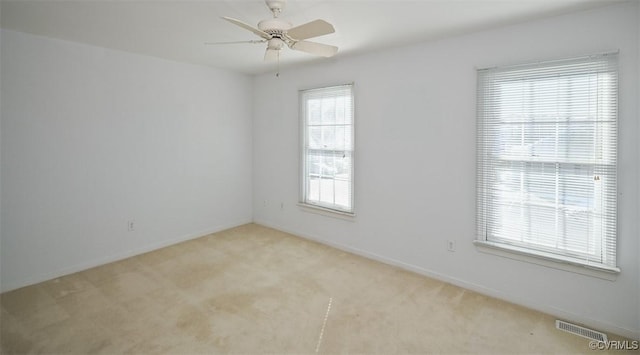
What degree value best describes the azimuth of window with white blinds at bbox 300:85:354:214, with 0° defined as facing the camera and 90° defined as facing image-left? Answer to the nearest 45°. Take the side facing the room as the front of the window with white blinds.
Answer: approximately 45°

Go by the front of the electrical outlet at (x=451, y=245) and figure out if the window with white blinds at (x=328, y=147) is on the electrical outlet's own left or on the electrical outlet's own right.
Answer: on the electrical outlet's own right

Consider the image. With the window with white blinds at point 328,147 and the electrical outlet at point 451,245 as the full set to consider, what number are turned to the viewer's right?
0

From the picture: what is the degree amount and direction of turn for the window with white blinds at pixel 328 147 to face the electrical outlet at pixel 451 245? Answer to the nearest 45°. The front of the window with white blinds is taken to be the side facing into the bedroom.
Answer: approximately 90° to its left

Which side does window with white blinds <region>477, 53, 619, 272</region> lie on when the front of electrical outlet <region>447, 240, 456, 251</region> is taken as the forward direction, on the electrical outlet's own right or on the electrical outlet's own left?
on the electrical outlet's own left

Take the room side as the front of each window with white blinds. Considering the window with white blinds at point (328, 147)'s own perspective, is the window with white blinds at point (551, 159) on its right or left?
on its left

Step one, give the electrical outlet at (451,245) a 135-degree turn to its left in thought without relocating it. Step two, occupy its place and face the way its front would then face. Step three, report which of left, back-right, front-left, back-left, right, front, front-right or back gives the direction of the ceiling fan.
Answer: back
